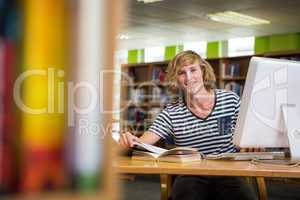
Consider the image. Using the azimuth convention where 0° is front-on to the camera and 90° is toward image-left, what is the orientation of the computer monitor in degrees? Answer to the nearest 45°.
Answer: approximately 135°

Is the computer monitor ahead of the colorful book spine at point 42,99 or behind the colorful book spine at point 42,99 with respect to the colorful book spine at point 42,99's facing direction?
behind

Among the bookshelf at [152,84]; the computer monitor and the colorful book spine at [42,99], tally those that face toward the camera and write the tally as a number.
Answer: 2

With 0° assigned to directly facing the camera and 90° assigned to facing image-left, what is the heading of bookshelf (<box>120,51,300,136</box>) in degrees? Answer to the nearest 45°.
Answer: approximately 0°

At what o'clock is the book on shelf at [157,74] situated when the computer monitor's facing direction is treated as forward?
The book on shelf is roughly at 1 o'clock from the computer monitor.

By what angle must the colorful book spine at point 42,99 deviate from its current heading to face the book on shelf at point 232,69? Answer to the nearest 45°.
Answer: approximately 135° to its left

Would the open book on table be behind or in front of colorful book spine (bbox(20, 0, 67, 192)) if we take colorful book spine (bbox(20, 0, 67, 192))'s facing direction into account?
behind
